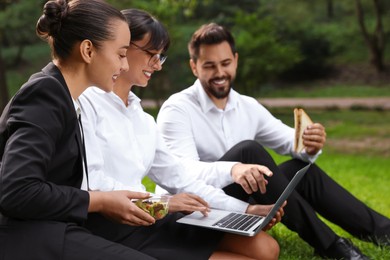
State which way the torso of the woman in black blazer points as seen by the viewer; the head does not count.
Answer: to the viewer's right

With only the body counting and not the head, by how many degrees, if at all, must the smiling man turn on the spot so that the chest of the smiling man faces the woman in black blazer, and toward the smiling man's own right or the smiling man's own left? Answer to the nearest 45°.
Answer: approximately 45° to the smiling man's own right

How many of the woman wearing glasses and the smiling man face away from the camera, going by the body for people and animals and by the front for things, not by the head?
0

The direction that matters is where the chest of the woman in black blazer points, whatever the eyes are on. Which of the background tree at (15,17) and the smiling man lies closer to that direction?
the smiling man

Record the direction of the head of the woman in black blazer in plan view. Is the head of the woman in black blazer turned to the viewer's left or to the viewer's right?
to the viewer's right

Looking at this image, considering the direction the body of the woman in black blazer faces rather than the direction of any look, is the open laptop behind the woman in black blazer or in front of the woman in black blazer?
in front

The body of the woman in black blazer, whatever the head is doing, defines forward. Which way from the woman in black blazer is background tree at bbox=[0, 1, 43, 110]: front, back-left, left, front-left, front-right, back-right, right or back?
left

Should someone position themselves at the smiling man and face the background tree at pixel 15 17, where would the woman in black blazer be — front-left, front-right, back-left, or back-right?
back-left

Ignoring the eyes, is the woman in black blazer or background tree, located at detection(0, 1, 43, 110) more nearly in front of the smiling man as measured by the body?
the woman in black blazer
